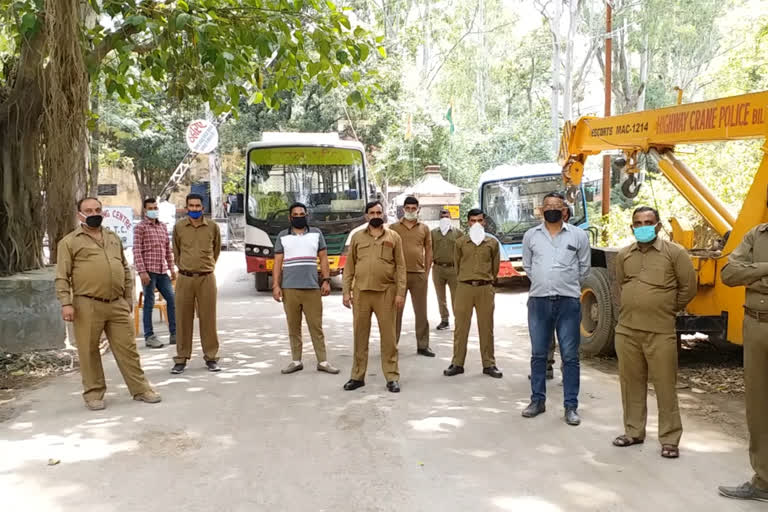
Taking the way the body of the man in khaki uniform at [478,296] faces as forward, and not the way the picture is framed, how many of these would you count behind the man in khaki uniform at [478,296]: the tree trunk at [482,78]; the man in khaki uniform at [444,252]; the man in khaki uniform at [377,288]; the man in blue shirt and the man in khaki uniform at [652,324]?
2

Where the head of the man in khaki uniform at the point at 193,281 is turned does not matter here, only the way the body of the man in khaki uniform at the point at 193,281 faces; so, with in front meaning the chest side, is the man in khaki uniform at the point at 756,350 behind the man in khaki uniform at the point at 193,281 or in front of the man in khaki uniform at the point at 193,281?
in front

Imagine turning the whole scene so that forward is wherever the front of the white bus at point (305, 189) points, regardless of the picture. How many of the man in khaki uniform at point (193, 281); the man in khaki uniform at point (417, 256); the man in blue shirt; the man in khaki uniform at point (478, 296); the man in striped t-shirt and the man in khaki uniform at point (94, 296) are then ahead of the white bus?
6

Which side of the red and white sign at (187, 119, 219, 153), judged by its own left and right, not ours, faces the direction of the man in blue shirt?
front

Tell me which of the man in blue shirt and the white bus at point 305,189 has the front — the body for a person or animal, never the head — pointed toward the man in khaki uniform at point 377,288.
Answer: the white bus

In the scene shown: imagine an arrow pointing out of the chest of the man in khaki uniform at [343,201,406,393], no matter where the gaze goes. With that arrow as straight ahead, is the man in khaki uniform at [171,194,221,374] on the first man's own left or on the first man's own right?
on the first man's own right

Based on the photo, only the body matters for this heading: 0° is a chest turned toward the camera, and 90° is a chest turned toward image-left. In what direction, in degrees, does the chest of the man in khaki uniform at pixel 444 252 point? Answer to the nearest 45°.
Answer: approximately 0°
